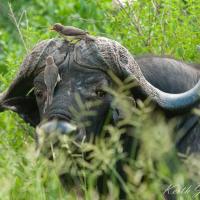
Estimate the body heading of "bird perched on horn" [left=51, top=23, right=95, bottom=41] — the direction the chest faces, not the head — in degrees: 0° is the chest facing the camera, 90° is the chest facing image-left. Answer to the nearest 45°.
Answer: approximately 90°

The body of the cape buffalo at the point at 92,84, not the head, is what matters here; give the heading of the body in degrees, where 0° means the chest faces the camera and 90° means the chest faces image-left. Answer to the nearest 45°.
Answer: approximately 45°
